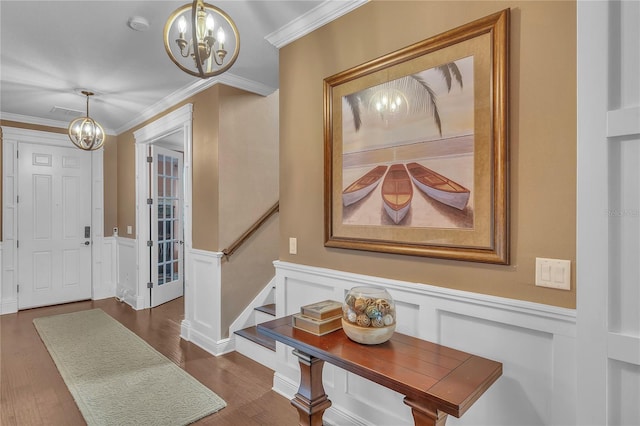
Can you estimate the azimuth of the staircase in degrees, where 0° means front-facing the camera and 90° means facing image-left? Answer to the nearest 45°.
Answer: approximately 45°

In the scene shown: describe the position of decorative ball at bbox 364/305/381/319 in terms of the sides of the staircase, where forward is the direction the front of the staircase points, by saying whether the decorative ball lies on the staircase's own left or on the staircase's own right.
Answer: on the staircase's own left

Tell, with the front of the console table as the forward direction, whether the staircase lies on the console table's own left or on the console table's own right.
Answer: on the console table's own right

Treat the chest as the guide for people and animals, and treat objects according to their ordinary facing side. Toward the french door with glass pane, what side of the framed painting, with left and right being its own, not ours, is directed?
right

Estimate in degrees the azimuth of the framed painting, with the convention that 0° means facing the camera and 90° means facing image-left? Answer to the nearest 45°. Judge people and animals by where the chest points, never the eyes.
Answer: approximately 45°

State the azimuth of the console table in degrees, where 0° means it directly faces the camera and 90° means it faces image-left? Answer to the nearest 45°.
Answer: approximately 45°

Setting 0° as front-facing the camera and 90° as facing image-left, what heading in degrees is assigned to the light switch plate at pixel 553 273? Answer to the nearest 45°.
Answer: approximately 0°
